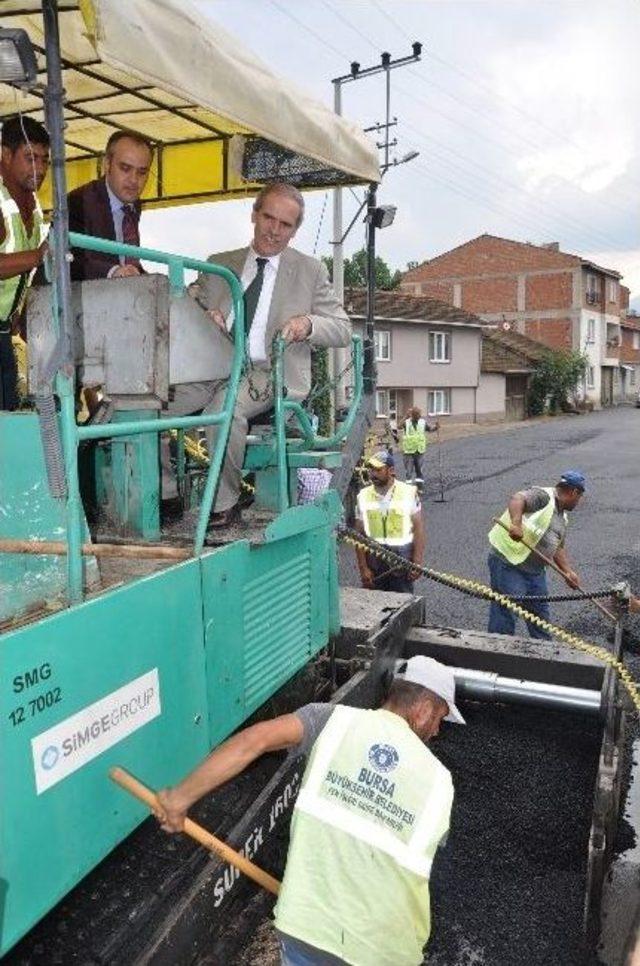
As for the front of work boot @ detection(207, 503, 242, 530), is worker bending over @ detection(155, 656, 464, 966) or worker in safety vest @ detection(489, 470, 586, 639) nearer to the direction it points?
the worker bending over

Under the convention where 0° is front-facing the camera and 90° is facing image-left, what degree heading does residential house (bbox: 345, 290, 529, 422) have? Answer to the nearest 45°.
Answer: approximately 0°

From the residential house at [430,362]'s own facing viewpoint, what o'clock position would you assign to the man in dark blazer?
The man in dark blazer is roughly at 12 o'clock from the residential house.

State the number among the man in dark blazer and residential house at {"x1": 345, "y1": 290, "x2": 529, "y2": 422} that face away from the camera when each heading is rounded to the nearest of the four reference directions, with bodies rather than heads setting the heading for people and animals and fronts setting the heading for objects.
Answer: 0

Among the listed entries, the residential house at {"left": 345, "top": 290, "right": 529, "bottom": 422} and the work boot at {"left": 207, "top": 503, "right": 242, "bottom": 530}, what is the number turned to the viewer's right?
0

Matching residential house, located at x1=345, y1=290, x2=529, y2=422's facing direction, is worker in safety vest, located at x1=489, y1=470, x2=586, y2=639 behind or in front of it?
in front

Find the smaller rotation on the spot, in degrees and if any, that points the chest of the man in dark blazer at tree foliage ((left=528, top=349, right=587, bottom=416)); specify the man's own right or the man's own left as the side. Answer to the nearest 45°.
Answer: approximately 90° to the man's own left

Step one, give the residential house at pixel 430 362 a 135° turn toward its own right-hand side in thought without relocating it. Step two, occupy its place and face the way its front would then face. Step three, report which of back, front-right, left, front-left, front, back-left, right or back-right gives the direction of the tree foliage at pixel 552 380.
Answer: right

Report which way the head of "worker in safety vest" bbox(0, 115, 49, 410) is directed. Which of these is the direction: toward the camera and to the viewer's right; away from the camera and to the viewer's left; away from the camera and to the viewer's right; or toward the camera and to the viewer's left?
toward the camera and to the viewer's right

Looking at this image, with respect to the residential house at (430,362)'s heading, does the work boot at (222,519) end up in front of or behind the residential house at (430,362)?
in front

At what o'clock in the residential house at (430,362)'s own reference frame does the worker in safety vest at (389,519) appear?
The worker in safety vest is roughly at 12 o'clock from the residential house.

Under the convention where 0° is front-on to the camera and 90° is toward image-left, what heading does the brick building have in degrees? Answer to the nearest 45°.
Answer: approximately 315°

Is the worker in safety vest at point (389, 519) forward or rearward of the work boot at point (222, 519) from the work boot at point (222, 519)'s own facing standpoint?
rearward
